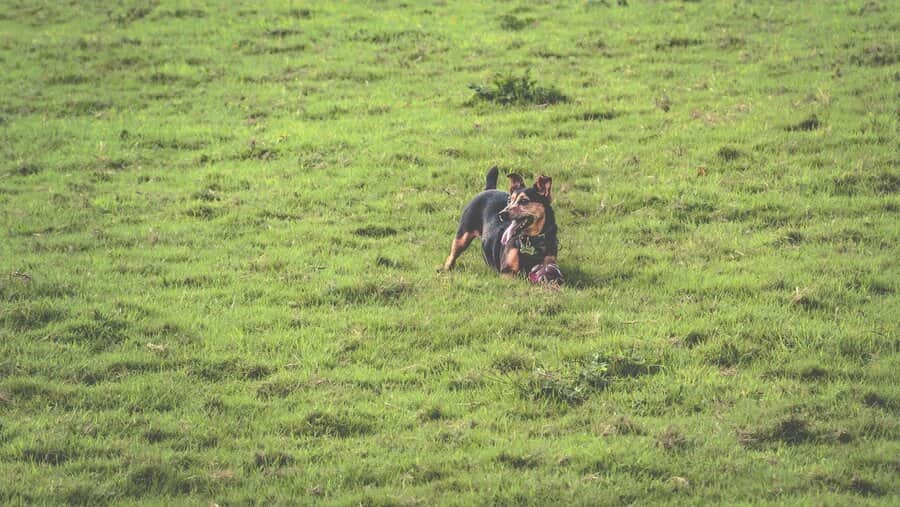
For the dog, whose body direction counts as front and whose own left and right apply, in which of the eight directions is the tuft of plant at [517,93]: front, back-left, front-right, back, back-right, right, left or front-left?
back-left

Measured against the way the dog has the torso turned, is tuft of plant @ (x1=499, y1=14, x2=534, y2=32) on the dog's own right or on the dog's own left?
on the dog's own left

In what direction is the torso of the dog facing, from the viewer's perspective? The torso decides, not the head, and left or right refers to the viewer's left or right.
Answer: facing the viewer and to the right of the viewer
